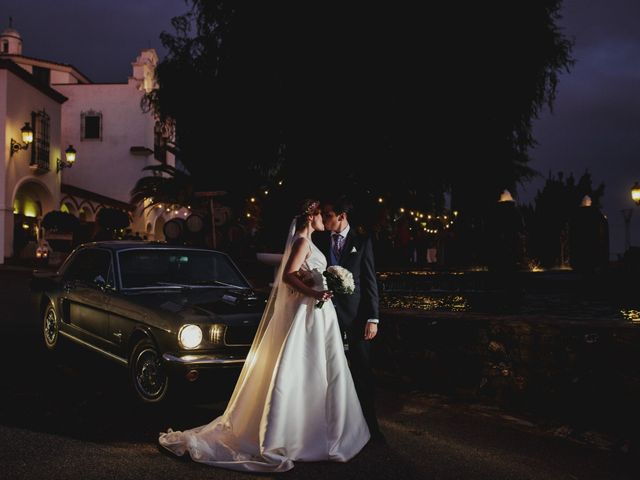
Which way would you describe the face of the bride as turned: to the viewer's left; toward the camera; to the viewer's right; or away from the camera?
to the viewer's right

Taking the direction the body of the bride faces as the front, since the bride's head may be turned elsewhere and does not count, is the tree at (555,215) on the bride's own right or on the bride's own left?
on the bride's own left

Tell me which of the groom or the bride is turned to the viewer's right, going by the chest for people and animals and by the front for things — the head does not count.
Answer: the bride

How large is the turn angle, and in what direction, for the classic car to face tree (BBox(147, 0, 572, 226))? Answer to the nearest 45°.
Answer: approximately 90° to its left

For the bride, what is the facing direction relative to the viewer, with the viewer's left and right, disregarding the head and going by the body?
facing to the right of the viewer

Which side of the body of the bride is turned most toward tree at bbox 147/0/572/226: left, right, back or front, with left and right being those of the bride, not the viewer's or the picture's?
left

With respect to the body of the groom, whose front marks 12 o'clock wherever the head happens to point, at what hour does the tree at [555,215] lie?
The tree is roughly at 5 o'clock from the groom.

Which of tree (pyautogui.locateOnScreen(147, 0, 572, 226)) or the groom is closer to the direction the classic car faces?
the groom

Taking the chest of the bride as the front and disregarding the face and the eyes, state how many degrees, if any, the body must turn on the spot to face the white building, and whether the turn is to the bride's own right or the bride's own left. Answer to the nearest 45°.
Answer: approximately 90° to the bride's own left

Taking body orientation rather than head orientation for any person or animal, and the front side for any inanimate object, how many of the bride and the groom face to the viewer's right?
1

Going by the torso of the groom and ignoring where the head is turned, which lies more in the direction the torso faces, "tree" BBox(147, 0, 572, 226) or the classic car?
the classic car
